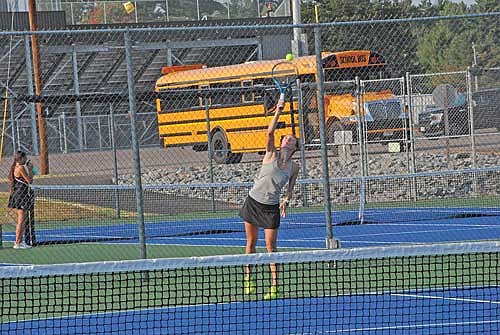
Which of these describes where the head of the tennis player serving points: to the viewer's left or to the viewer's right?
to the viewer's left

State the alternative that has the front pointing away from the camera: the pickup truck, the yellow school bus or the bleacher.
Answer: the bleacher

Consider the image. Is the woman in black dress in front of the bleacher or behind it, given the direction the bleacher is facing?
behind

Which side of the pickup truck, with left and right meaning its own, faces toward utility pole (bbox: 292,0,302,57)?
front

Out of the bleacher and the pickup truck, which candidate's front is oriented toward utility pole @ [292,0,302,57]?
the pickup truck

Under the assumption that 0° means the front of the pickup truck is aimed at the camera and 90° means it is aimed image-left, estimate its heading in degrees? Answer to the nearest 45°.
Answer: approximately 45°

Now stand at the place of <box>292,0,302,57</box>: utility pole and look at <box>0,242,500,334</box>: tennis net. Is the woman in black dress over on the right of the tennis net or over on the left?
right

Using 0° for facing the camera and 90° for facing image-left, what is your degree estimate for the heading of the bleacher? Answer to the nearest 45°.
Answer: approximately 180°

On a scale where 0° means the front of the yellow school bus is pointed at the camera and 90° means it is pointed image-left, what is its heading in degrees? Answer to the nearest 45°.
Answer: approximately 315°

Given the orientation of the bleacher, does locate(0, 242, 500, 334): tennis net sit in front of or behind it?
behind
